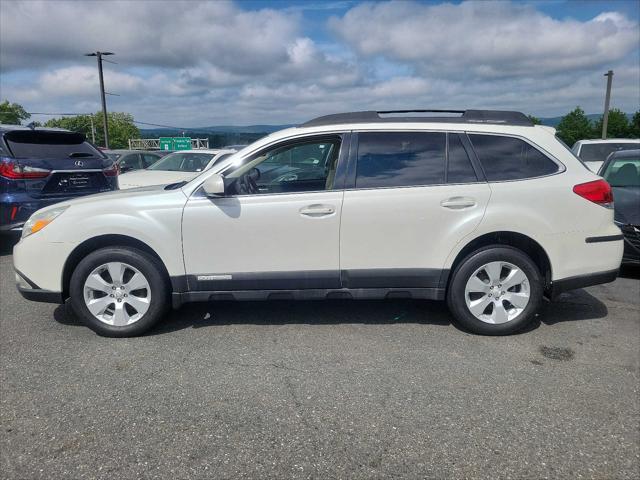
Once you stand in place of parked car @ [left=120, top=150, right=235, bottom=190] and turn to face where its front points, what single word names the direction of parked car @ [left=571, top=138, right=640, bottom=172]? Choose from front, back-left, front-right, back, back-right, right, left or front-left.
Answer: back-left

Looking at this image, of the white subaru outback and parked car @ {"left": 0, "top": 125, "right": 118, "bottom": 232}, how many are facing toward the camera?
0

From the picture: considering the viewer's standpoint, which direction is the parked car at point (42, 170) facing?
facing away from the viewer and to the left of the viewer

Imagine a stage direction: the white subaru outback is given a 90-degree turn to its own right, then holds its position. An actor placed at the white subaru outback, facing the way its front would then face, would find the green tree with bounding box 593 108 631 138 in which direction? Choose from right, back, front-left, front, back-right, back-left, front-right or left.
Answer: front-right

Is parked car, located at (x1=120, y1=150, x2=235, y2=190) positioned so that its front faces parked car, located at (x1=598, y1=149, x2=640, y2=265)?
no

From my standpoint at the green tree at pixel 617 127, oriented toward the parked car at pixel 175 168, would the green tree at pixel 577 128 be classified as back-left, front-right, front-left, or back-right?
front-right

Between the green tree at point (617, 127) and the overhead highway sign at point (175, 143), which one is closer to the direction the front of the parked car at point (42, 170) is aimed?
the overhead highway sign

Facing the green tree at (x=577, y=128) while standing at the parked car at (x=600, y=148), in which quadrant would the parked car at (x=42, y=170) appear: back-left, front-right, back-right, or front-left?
back-left

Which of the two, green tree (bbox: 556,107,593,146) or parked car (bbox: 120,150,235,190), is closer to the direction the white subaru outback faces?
the parked car

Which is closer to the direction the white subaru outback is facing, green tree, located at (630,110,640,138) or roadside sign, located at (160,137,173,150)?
the roadside sign

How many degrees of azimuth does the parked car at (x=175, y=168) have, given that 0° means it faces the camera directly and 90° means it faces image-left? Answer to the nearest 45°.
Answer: approximately 45°

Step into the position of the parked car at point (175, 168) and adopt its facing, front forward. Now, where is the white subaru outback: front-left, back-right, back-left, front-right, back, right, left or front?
front-left

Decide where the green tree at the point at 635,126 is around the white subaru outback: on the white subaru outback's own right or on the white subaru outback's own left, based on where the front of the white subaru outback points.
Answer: on the white subaru outback's own right

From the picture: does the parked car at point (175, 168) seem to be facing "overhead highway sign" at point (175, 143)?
no

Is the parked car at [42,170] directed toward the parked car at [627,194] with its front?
no

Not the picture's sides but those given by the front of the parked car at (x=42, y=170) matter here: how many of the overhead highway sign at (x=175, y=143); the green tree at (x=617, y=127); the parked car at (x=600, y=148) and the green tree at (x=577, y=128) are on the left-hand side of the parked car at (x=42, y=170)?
0

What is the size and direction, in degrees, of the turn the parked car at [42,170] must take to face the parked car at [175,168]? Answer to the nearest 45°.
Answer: approximately 90° to its right

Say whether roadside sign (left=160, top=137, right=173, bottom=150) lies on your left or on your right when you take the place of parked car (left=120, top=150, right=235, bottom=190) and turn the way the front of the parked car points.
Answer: on your right

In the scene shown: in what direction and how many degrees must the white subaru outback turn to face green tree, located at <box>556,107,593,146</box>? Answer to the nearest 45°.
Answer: approximately 135° to its right

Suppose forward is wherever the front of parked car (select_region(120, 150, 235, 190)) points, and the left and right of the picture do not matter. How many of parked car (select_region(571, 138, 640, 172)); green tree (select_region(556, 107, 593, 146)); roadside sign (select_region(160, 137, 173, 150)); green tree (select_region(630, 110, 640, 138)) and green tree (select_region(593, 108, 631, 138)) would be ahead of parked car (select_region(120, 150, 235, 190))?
0

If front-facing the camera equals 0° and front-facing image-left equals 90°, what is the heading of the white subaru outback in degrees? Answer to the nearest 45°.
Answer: approximately 90°
